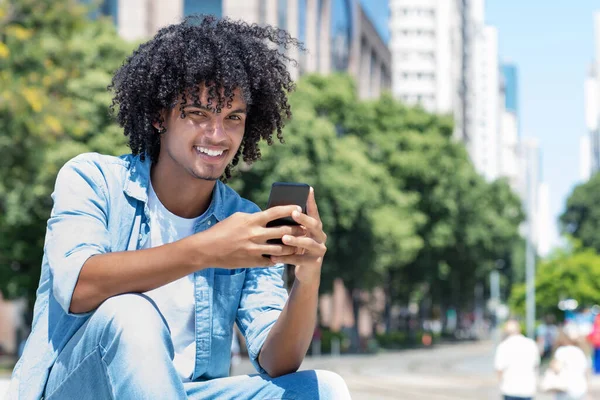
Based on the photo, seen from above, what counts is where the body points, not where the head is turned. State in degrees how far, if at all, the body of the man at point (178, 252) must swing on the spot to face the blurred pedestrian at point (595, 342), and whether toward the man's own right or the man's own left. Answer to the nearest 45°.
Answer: approximately 90° to the man's own left

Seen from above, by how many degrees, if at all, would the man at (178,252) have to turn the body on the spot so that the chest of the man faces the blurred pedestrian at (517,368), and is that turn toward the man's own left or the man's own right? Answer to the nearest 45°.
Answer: approximately 90° to the man's own left

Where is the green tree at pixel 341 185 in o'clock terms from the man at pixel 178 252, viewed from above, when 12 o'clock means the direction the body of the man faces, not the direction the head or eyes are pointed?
The green tree is roughly at 8 o'clock from the man.

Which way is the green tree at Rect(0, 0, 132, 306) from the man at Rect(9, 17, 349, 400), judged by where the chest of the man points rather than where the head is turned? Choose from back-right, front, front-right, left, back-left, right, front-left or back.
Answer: back-left

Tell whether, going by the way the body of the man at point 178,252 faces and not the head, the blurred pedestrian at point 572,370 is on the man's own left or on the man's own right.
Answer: on the man's own left

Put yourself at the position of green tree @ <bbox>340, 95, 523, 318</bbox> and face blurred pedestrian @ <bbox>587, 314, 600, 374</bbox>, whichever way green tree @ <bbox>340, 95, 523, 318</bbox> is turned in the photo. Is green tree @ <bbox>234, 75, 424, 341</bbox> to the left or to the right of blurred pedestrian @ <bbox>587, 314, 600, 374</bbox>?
right

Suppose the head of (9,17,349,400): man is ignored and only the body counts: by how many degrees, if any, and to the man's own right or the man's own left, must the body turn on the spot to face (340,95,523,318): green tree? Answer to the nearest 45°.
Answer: approximately 135° to the man's own left

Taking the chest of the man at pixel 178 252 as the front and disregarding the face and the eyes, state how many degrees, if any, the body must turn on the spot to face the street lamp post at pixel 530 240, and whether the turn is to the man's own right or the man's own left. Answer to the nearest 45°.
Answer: approximately 135° to the man's own left

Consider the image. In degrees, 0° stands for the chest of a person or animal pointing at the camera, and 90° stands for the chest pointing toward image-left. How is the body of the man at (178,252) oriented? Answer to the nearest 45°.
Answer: approximately 315°

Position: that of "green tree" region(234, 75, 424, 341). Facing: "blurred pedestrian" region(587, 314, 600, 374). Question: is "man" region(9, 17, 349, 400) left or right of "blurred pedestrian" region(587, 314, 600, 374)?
right
